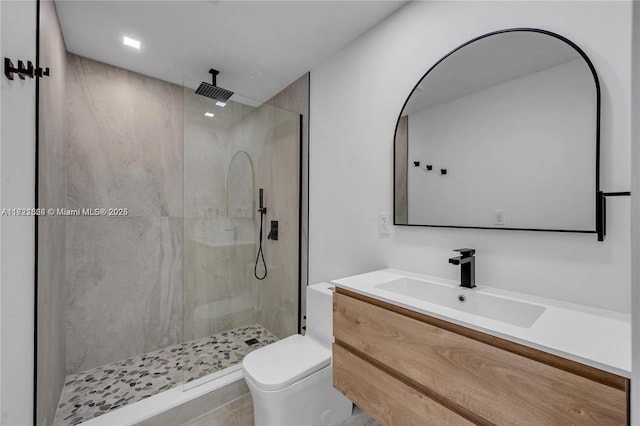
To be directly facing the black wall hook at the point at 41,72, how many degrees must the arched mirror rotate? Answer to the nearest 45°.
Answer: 0° — it already faces it

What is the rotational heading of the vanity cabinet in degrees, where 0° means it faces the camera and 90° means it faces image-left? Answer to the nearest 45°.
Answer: approximately 45°

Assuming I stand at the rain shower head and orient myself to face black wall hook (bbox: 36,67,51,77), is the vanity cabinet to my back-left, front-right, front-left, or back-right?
front-left

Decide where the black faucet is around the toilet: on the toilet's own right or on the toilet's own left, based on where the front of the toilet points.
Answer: on the toilet's own left

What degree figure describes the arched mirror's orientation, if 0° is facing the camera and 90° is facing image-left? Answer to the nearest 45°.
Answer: approximately 45°

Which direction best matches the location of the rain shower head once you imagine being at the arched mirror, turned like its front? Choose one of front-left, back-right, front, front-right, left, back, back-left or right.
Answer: front-right

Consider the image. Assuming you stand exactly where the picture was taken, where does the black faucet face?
facing the viewer and to the left of the viewer

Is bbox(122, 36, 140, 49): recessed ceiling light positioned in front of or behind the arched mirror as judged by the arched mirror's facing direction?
in front

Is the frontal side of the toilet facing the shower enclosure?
no

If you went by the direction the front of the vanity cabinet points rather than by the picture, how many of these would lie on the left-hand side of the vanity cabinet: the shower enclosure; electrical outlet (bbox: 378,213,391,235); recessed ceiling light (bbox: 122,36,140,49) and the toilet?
0

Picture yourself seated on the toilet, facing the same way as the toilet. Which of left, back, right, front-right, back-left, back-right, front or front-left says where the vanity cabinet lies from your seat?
left

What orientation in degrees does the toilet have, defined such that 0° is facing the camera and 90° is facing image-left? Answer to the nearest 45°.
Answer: approximately 45°
